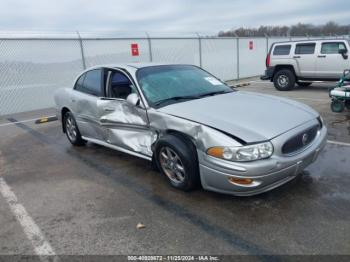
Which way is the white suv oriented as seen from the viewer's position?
to the viewer's right

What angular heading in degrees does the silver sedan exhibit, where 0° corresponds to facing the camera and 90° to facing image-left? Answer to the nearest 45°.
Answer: approximately 315°

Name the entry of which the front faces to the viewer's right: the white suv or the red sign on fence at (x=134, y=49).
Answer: the white suv

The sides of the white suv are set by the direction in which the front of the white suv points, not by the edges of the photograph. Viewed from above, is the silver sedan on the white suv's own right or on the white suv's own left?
on the white suv's own right

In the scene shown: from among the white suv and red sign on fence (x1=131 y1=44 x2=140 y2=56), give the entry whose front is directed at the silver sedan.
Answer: the red sign on fence

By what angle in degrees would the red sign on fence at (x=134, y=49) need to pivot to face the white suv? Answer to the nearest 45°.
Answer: approximately 45° to its left

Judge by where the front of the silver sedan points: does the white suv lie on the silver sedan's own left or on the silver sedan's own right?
on the silver sedan's own left

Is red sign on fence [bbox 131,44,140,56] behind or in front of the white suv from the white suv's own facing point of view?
behind

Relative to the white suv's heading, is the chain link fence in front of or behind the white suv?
behind

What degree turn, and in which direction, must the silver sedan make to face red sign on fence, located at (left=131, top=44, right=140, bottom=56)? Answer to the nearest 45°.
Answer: approximately 135° to its left
